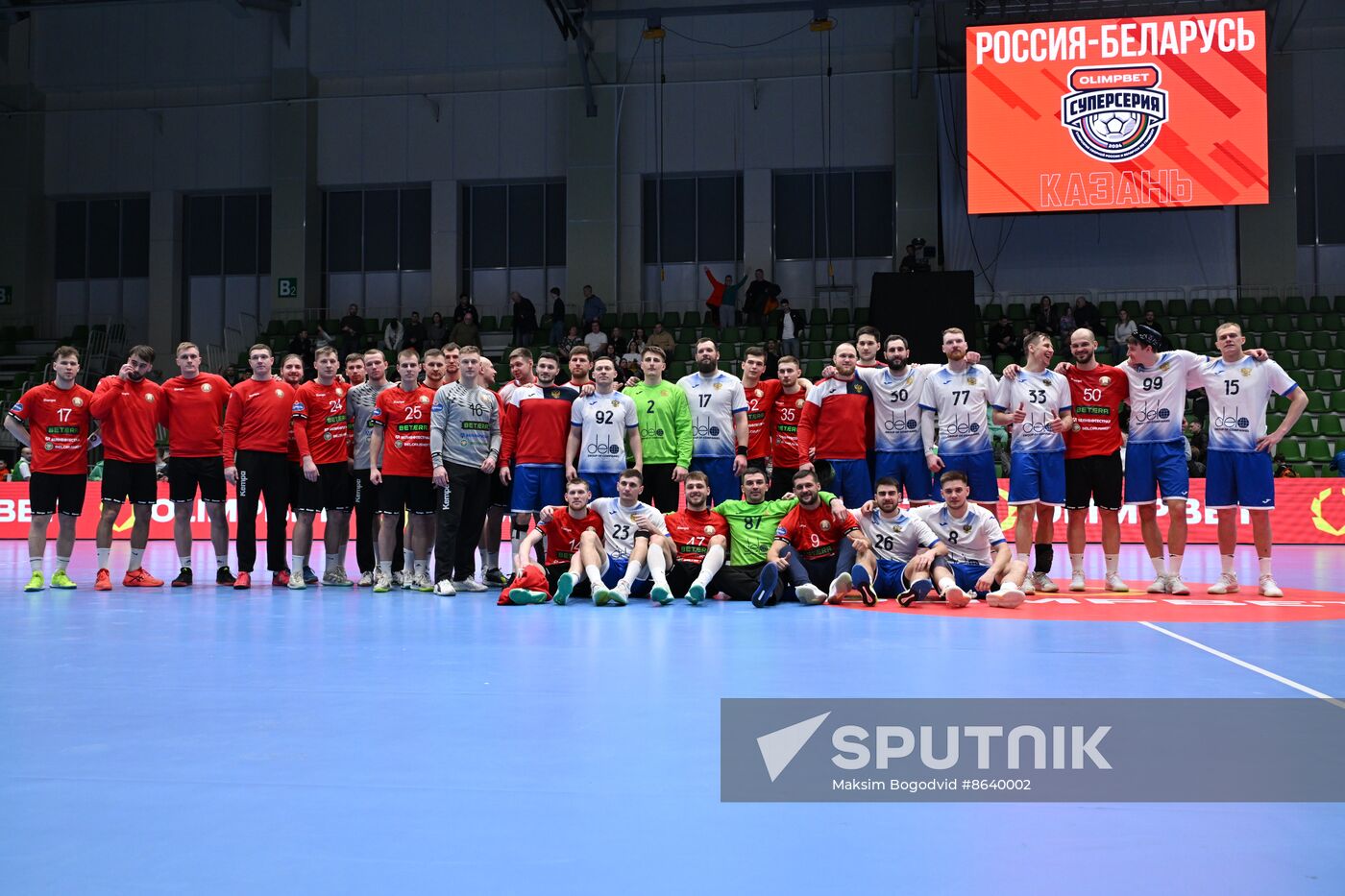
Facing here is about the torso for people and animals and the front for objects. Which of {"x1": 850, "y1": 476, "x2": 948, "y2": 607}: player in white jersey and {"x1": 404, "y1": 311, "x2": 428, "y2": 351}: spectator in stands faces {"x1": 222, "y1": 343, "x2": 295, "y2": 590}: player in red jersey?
the spectator in stands

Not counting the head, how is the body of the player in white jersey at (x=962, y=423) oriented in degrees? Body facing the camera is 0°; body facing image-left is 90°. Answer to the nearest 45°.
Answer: approximately 0°

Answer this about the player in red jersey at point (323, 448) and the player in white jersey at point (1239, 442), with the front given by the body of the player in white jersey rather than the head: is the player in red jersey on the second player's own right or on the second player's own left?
on the second player's own right

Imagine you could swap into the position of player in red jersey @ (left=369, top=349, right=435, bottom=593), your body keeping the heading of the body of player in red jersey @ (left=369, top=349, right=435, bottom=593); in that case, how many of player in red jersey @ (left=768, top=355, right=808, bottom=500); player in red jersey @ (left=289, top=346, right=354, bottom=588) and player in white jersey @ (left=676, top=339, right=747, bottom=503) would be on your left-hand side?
2

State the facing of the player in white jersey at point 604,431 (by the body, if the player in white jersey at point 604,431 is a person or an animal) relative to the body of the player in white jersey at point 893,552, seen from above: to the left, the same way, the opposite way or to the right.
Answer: the same way

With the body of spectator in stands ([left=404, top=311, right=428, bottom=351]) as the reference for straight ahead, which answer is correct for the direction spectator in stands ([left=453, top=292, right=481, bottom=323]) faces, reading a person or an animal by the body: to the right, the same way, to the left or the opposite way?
the same way

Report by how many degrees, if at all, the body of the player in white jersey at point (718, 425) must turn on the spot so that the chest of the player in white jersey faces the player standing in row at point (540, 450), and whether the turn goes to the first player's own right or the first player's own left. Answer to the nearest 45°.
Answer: approximately 90° to the first player's own right

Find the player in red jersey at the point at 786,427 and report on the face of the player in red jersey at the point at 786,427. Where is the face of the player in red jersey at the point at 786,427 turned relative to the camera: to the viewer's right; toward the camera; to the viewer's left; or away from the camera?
toward the camera

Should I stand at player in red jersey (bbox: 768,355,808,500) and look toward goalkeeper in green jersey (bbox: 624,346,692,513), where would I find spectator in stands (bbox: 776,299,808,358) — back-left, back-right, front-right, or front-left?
back-right

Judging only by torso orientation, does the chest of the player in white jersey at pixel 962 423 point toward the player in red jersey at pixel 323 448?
no

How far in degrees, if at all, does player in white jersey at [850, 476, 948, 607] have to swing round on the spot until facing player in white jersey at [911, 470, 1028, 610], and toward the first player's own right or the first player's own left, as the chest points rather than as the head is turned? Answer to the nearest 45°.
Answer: approximately 90° to the first player's own left

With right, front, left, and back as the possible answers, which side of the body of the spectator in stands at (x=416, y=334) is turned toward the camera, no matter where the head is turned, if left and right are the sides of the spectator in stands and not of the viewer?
front

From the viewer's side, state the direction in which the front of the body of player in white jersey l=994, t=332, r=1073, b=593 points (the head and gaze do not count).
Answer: toward the camera

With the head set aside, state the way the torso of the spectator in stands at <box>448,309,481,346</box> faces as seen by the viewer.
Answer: toward the camera

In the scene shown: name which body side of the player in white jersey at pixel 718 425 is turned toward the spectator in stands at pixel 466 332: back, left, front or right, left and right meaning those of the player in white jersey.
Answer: back

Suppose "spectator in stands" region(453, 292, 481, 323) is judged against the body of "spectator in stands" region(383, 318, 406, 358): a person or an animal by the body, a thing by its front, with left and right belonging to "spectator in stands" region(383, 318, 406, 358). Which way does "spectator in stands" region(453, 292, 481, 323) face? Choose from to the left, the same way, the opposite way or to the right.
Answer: the same way

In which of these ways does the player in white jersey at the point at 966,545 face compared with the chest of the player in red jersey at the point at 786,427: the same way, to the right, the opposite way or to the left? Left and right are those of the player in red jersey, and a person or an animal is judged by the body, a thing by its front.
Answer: the same way

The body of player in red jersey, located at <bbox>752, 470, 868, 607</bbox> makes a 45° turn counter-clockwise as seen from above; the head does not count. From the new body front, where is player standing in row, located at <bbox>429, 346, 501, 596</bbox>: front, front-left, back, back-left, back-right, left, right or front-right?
back-right

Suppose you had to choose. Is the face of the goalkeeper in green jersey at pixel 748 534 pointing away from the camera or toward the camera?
toward the camera

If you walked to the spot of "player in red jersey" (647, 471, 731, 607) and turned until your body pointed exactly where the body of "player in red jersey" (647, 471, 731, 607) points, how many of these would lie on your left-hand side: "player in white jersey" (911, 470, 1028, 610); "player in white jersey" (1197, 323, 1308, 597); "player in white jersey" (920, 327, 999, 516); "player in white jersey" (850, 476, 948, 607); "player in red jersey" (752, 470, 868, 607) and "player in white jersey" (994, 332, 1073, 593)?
6

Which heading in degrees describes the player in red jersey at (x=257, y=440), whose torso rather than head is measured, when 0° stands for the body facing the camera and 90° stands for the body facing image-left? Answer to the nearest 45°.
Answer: approximately 0°

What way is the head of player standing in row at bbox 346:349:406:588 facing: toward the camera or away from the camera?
toward the camera
